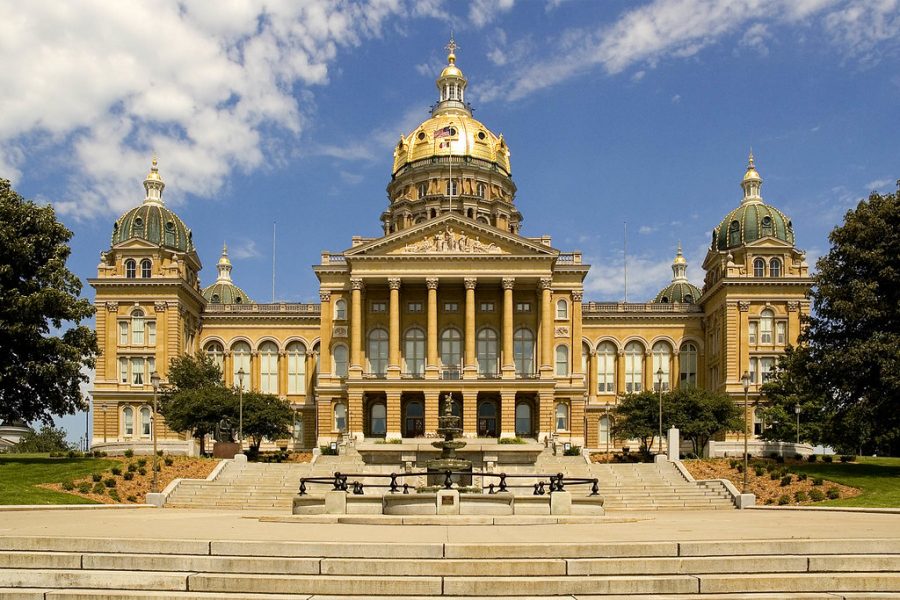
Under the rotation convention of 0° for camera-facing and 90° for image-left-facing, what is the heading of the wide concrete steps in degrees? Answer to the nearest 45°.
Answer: approximately 0°

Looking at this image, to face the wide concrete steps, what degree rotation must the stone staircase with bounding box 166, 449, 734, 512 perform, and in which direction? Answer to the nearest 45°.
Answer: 0° — it already faces it

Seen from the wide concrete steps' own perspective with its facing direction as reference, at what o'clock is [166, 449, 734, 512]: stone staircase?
The stone staircase is roughly at 6 o'clock from the wide concrete steps.
